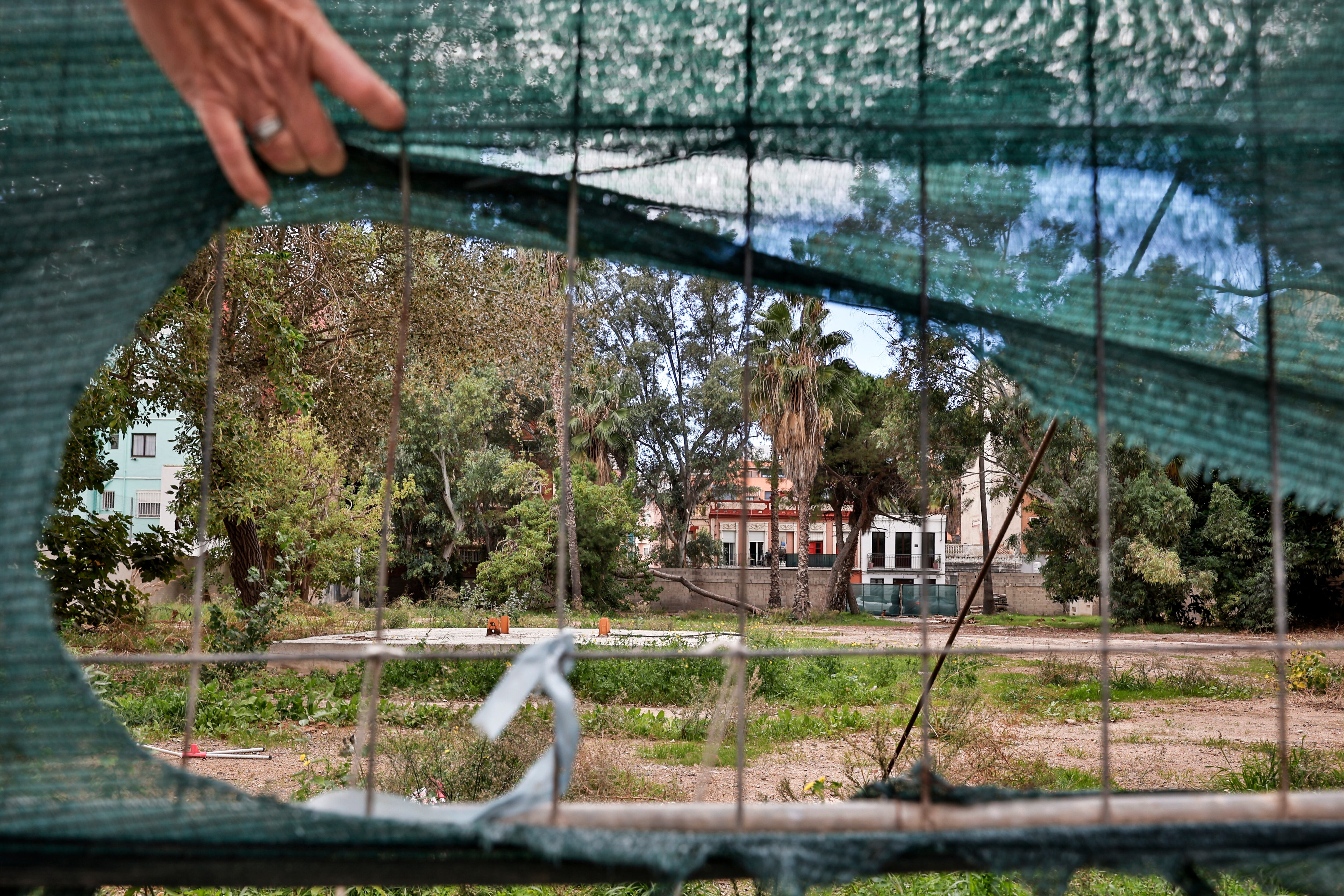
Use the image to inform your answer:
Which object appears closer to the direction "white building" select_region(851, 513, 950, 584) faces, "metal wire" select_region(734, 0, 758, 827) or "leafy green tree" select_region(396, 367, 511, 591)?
the metal wire

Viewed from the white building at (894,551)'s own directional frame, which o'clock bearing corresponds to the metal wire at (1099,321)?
The metal wire is roughly at 12 o'clock from the white building.

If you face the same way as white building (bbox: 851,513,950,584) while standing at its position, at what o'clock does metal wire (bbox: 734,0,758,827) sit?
The metal wire is roughly at 12 o'clock from the white building.

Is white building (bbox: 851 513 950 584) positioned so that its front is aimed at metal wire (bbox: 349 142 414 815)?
yes

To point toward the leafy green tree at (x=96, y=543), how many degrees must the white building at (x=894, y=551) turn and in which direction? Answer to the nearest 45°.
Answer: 0° — it already faces it

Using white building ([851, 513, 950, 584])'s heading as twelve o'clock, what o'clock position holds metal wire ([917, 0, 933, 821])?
The metal wire is roughly at 12 o'clock from the white building.

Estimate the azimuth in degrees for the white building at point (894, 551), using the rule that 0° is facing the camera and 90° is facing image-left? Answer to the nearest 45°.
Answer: approximately 0°
